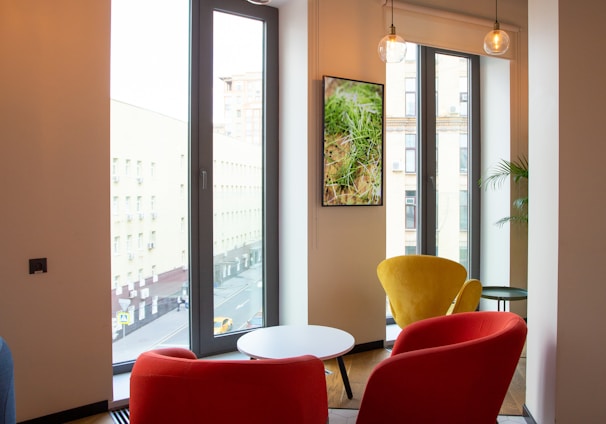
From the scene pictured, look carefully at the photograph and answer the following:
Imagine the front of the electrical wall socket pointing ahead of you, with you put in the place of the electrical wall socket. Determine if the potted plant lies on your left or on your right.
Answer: on your left

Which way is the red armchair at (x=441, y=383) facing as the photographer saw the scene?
facing to the left of the viewer
